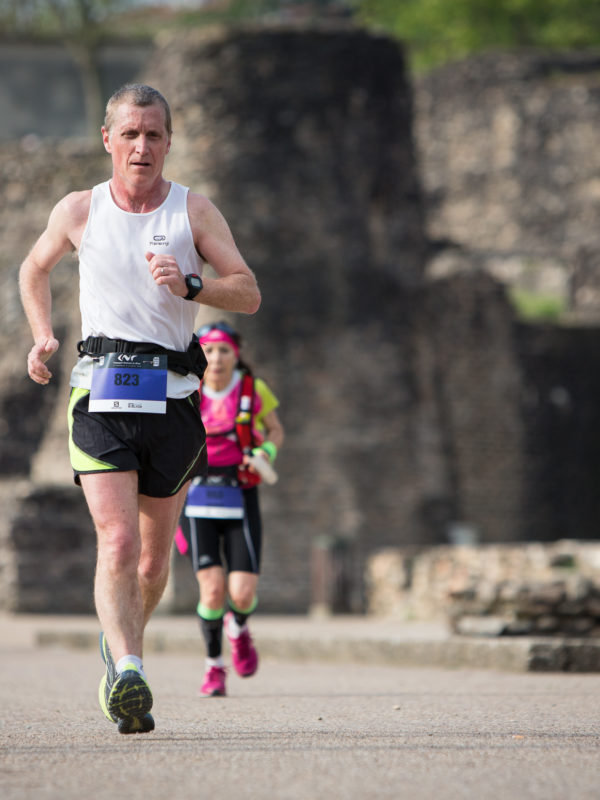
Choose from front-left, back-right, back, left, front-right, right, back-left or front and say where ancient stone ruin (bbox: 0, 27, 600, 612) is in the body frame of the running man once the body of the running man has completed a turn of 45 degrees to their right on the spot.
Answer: back-right

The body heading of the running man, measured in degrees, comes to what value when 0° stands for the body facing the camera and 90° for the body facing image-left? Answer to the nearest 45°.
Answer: approximately 0°

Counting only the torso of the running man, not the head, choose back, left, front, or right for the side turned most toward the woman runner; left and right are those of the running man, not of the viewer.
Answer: back
